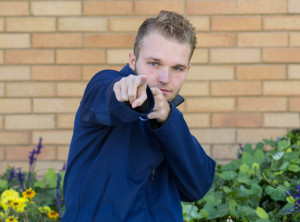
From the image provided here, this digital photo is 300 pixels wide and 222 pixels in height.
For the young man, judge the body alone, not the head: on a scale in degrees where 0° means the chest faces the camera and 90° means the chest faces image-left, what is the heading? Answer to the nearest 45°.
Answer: approximately 315°
